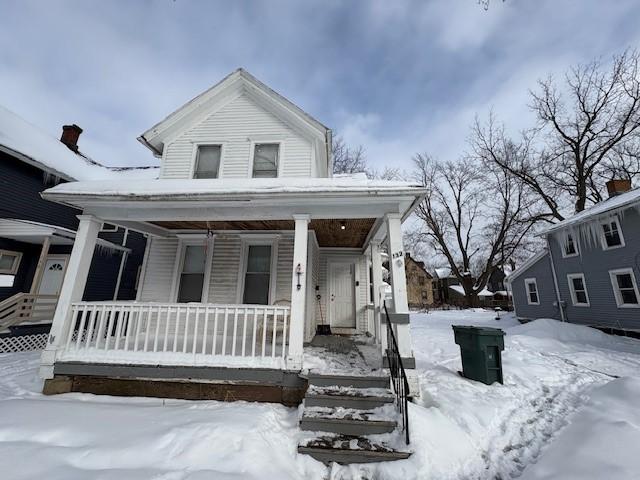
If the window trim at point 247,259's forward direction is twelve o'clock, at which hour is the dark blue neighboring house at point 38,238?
The dark blue neighboring house is roughly at 4 o'clock from the window trim.

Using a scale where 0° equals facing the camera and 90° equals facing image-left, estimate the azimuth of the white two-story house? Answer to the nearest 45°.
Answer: approximately 0°

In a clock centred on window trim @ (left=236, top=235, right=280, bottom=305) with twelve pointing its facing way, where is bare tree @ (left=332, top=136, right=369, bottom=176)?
The bare tree is roughly at 7 o'clock from the window trim.

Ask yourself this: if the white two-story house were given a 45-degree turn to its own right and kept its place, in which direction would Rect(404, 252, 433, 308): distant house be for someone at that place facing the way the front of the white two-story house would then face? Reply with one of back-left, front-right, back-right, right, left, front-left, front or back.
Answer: back

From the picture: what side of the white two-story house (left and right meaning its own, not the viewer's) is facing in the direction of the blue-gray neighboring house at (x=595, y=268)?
left

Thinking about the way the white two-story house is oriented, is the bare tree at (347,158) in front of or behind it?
behind

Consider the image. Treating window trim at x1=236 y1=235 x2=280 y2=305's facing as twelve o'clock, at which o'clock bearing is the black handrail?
The black handrail is roughly at 11 o'clock from the window trim.

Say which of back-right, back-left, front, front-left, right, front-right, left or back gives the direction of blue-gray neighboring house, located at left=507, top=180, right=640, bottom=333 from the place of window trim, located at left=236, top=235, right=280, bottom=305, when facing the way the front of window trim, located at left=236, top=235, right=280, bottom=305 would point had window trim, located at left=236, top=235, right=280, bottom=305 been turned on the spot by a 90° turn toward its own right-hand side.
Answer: back

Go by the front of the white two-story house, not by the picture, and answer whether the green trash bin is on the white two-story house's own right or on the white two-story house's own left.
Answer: on the white two-story house's own left

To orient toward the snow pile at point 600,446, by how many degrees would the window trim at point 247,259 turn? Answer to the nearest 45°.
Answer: approximately 45° to its left

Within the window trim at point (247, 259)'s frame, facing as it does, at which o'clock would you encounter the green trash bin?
The green trash bin is roughly at 10 o'clock from the window trim.
